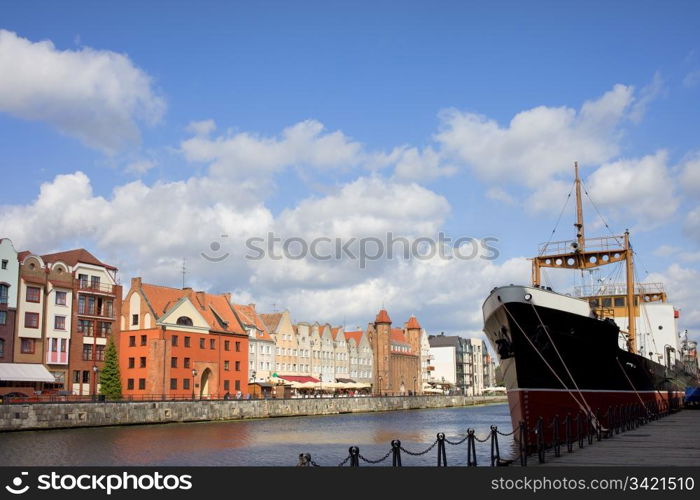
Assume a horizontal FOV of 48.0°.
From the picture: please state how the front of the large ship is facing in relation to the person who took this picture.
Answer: facing the viewer and to the left of the viewer
